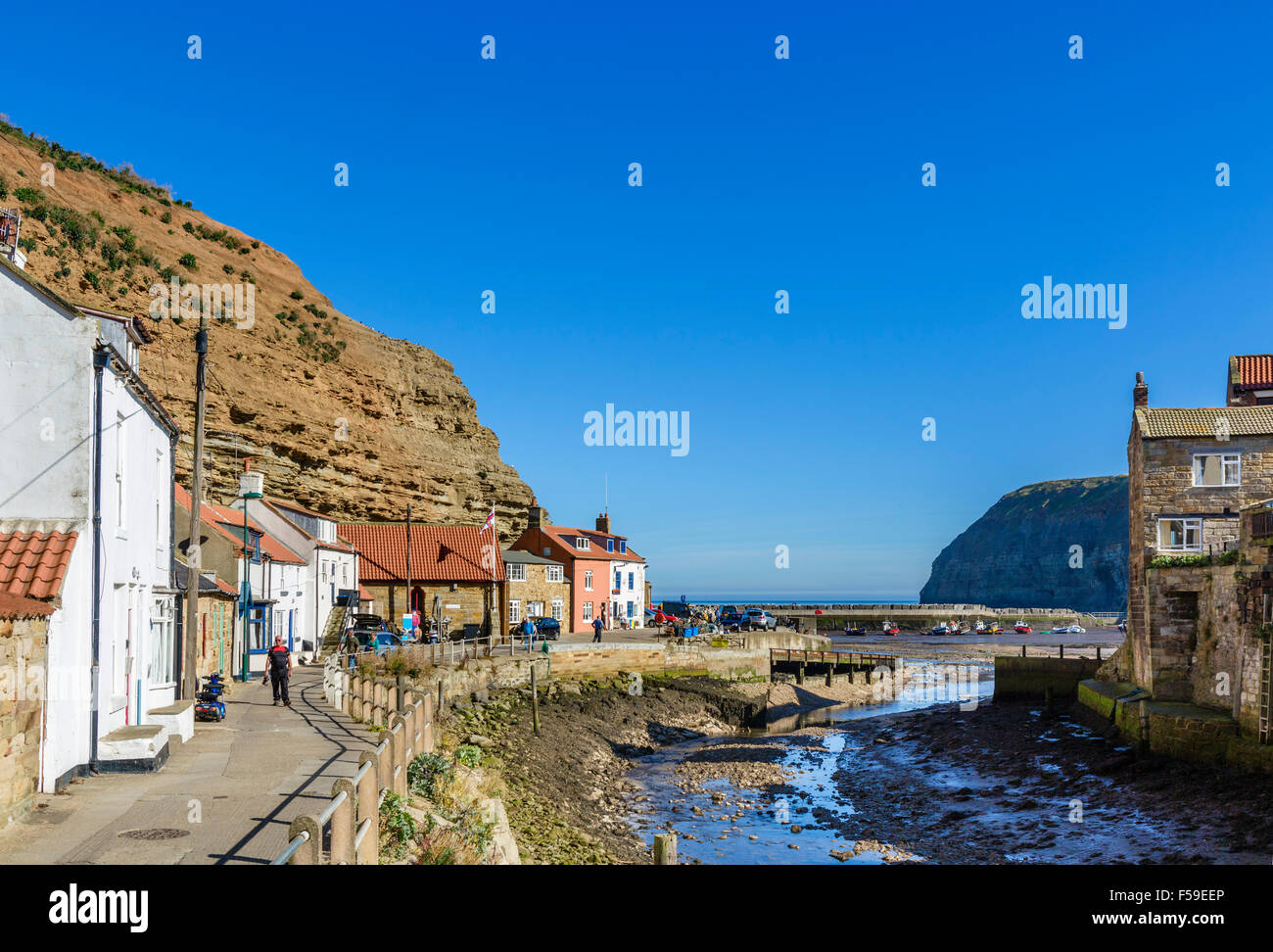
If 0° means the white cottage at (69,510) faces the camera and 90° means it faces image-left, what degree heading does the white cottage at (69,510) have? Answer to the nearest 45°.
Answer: approximately 270°

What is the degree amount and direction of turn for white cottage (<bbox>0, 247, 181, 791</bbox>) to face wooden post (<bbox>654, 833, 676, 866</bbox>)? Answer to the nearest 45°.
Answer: approximately 45° to its right

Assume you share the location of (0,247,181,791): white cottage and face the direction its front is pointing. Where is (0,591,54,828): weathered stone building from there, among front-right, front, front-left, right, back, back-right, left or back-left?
right

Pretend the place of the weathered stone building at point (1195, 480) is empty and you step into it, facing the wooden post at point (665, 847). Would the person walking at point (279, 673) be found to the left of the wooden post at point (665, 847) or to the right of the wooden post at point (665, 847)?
right
